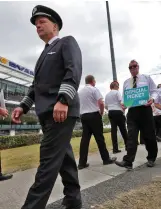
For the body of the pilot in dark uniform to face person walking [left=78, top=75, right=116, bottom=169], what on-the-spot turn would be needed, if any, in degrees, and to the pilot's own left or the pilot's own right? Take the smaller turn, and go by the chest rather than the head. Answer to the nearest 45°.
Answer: approximately 135° to the pilot's own right

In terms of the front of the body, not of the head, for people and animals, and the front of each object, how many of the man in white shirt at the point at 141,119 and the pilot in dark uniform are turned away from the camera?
0

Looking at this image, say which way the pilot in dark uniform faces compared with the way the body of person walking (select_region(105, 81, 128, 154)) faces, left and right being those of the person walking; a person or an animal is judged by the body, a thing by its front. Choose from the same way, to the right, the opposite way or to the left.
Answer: the opposite way

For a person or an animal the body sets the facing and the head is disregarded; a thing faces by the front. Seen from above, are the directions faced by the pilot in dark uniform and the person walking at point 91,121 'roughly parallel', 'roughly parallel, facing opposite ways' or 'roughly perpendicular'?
roughly parallel, facing opposite ways

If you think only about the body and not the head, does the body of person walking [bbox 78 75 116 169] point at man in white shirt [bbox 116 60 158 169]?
no

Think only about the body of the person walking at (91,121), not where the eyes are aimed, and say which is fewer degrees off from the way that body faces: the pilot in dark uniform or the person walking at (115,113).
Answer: the person walking

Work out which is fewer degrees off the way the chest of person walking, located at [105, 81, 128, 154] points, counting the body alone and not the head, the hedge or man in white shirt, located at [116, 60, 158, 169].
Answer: the hedge

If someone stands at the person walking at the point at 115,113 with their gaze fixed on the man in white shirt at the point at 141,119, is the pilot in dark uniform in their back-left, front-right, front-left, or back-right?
front-right

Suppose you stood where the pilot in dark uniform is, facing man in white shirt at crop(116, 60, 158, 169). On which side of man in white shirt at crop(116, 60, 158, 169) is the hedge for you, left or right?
left

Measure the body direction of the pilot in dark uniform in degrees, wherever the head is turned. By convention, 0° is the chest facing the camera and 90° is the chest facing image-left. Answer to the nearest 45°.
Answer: approximately 45°

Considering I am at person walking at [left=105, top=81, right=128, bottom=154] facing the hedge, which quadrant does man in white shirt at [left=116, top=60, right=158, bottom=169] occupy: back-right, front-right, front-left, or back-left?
back-left

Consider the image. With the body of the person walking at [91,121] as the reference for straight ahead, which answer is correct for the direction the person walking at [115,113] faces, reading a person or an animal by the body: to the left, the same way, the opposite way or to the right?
the same way

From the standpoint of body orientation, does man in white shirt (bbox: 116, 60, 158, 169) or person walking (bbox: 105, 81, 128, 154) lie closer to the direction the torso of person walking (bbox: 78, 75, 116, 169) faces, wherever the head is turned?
the person walking

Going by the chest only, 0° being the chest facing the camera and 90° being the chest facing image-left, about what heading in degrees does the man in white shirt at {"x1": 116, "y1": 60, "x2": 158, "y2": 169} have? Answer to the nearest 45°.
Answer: approximately 45°

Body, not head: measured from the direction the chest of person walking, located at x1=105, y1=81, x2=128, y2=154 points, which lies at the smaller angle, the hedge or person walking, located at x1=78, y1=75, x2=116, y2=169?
the hedge

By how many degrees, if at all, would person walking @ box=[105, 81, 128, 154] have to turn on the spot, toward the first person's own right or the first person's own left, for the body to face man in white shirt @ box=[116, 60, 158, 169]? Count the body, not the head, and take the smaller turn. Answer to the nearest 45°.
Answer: approximately 135° to the first person's own right

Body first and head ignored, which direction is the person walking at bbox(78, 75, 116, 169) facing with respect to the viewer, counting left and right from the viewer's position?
facing away from the viewer and to the right of the viewer

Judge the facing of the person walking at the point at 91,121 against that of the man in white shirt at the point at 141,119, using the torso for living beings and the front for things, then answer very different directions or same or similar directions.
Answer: very different directions

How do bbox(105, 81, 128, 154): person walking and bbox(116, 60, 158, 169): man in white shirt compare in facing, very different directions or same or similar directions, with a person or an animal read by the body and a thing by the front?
very different directions
